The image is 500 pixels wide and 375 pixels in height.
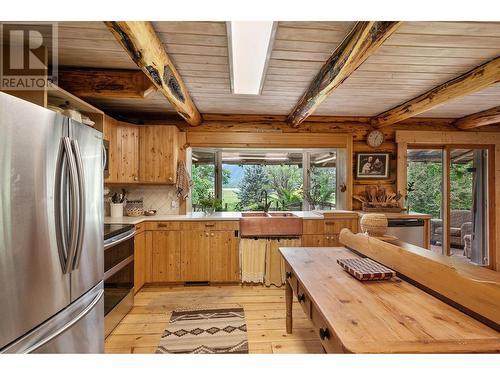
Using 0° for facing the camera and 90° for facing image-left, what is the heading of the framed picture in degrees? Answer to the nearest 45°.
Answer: approximately 0°

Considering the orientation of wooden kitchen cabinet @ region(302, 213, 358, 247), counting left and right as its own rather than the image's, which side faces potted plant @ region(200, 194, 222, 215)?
right

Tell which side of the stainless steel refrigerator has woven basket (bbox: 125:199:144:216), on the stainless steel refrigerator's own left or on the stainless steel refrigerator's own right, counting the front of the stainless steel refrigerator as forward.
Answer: on the stainless steel refrigerator's own left

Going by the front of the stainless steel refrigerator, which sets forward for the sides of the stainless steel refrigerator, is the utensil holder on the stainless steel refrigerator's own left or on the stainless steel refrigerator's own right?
on the stainless steel refrigerator's own left

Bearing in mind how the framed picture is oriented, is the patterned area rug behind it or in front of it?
in front

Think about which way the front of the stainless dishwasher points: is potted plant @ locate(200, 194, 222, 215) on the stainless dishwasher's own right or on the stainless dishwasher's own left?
on the stainless dishwasher's own right

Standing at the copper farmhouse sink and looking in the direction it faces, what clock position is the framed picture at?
The framed picture is roughly at 8 o'clock from the copper farmhouse sink.

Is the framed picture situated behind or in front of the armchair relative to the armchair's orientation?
in front

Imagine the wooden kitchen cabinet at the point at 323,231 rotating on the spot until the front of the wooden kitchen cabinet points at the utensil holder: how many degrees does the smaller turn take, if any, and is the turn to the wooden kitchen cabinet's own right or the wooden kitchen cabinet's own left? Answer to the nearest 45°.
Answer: approximately 90° to the wooden kitchen cabinet's own right
